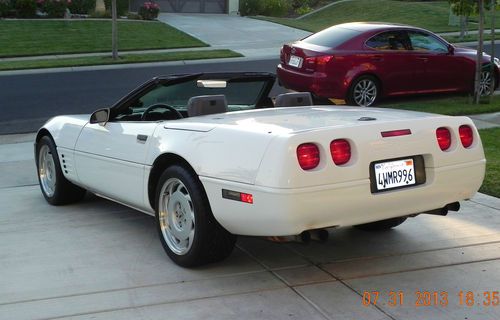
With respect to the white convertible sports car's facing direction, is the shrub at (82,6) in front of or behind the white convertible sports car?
in front

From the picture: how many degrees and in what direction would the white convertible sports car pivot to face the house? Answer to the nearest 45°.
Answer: approximately 45° to its right

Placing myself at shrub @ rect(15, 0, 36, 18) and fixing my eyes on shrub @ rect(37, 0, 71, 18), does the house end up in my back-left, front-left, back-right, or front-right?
front-left

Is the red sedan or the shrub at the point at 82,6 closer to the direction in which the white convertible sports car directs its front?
the shrub

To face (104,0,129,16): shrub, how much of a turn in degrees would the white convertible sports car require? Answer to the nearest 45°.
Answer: approximately 45° to its right

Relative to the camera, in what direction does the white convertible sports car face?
facing away from the viewer and to the left of the viewer

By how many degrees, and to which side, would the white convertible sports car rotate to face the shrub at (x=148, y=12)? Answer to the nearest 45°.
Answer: approximately 45° to its right

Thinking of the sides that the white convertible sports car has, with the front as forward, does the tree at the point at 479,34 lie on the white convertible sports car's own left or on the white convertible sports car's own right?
on the white convertible sports car's own right

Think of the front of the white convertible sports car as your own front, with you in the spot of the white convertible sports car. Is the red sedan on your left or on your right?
on your right

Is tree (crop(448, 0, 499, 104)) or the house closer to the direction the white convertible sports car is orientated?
the house

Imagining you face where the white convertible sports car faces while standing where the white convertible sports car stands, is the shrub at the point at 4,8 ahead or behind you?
ahead
